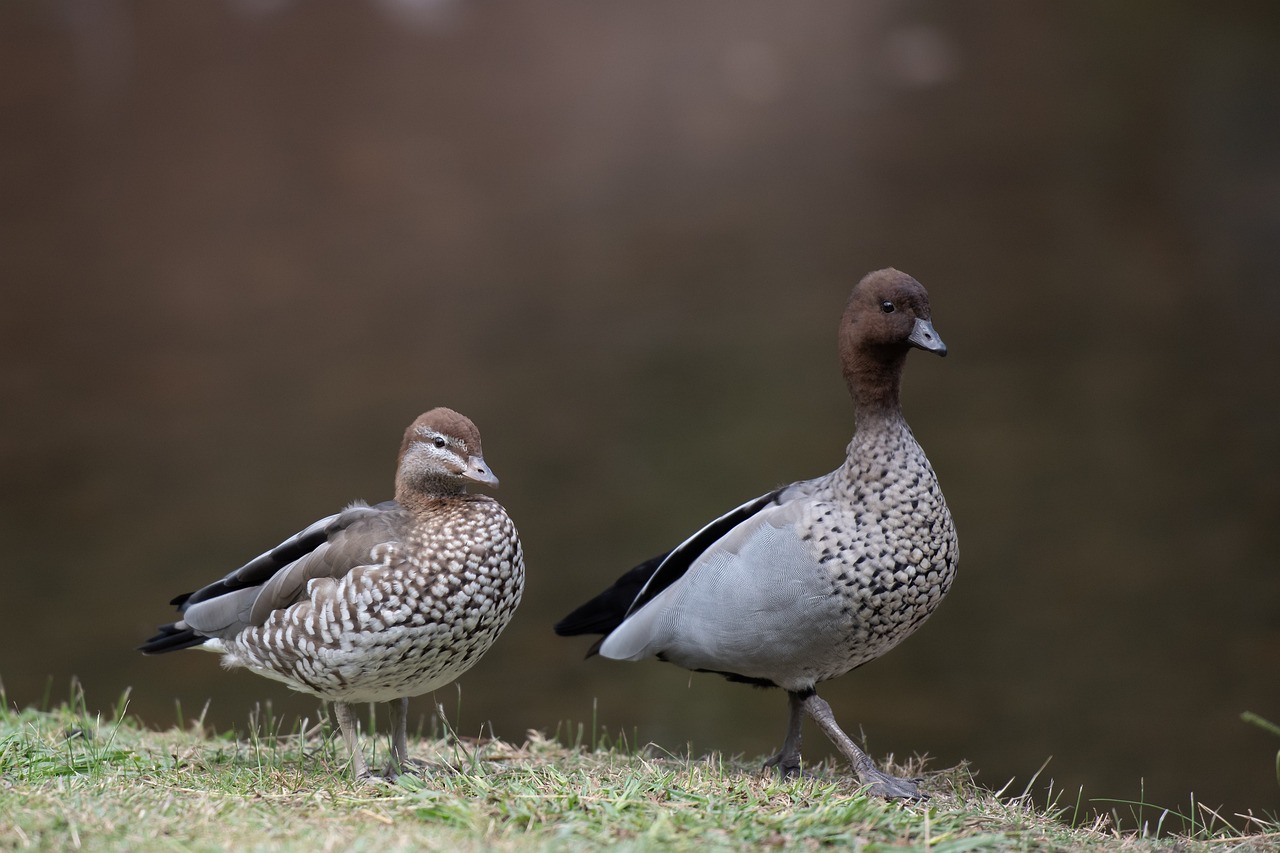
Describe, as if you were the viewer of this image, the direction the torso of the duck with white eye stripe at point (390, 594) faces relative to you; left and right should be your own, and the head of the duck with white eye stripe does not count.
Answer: facing the viewer and to the right of the viewer
